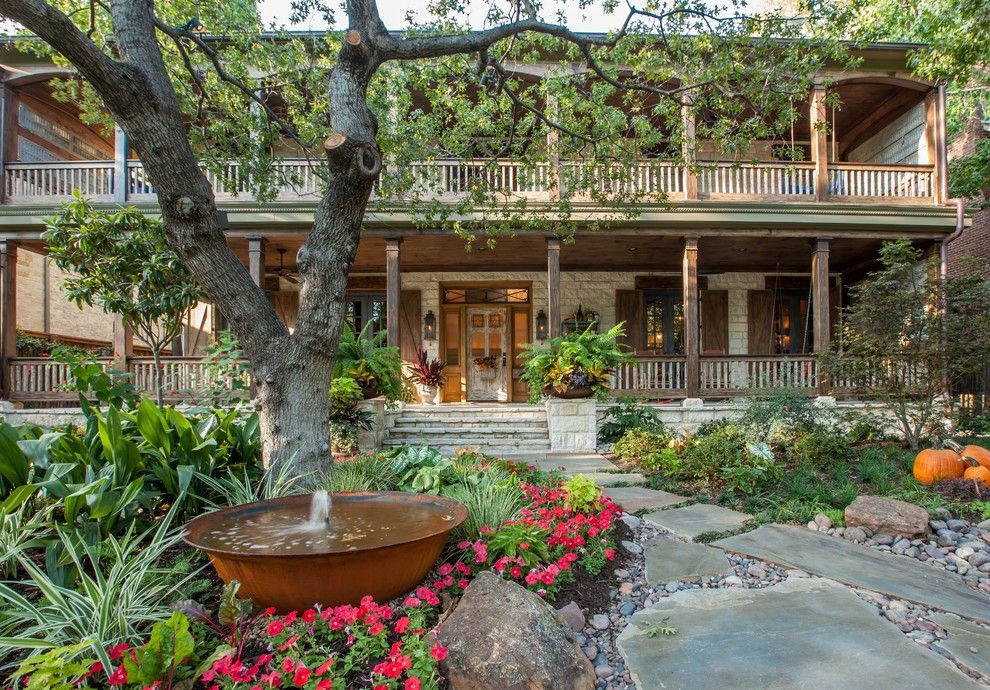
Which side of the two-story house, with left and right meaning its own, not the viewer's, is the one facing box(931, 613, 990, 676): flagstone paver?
front

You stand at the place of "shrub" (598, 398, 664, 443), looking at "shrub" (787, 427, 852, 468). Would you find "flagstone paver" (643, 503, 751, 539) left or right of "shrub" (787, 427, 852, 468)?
right

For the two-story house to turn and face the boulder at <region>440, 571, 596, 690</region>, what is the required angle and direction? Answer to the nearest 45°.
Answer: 0° — it already faces it

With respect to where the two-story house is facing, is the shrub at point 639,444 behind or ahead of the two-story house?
ahead

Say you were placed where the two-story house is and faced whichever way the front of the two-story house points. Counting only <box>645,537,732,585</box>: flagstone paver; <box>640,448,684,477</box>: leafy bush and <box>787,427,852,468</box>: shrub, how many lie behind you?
0

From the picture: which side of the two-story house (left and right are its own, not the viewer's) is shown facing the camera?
front

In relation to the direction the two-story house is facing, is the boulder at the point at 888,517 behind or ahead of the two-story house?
ahead

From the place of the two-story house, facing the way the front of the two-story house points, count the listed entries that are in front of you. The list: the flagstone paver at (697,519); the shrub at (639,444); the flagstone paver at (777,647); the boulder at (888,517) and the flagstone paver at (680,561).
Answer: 5

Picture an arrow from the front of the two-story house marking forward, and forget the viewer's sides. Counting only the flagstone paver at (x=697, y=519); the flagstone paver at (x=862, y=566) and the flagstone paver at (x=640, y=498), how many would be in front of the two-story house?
3

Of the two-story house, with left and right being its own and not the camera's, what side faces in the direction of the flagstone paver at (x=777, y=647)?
front
